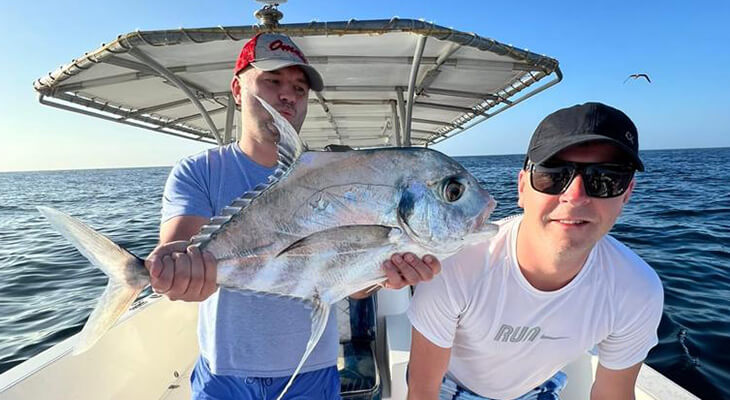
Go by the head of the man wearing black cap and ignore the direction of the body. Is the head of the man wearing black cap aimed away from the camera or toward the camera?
toward the camera

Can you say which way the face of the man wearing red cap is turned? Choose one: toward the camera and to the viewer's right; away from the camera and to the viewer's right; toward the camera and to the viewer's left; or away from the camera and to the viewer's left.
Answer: toward the camera and to the viewer's right

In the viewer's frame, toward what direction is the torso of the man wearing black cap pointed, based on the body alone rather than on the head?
toward the camera

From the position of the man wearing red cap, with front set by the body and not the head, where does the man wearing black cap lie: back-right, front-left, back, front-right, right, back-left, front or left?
left
